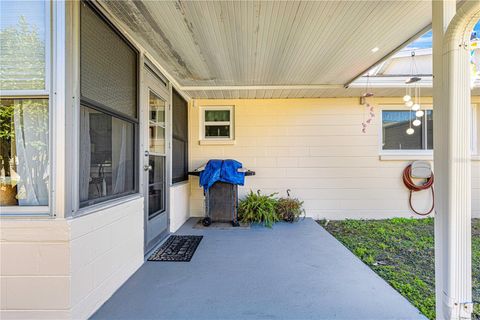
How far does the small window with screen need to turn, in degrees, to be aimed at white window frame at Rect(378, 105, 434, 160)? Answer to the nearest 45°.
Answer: approximately 90° to its left

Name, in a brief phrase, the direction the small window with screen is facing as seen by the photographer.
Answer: facing the viewer

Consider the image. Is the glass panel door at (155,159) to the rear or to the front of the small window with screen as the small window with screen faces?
to the front

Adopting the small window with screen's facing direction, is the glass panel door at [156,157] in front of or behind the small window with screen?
in front

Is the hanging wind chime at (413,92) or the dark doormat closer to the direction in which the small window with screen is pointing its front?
the dark doormat

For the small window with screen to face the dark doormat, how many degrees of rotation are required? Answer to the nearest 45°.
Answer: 0° — it already faces it

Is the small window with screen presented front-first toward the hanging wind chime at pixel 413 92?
no

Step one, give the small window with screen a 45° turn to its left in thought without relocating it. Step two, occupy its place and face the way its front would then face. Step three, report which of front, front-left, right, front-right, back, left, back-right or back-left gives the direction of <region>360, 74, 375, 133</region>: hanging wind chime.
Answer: front-left

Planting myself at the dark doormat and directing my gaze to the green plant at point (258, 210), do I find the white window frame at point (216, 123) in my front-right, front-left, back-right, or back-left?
front-left

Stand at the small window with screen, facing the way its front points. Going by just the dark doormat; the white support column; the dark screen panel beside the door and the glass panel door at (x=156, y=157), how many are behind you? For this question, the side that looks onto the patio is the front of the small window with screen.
0

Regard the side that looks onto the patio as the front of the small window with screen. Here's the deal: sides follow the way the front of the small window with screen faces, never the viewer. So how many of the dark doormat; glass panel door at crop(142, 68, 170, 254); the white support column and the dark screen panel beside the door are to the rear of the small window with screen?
0

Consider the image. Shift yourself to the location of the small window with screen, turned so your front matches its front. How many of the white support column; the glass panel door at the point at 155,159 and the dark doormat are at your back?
0
